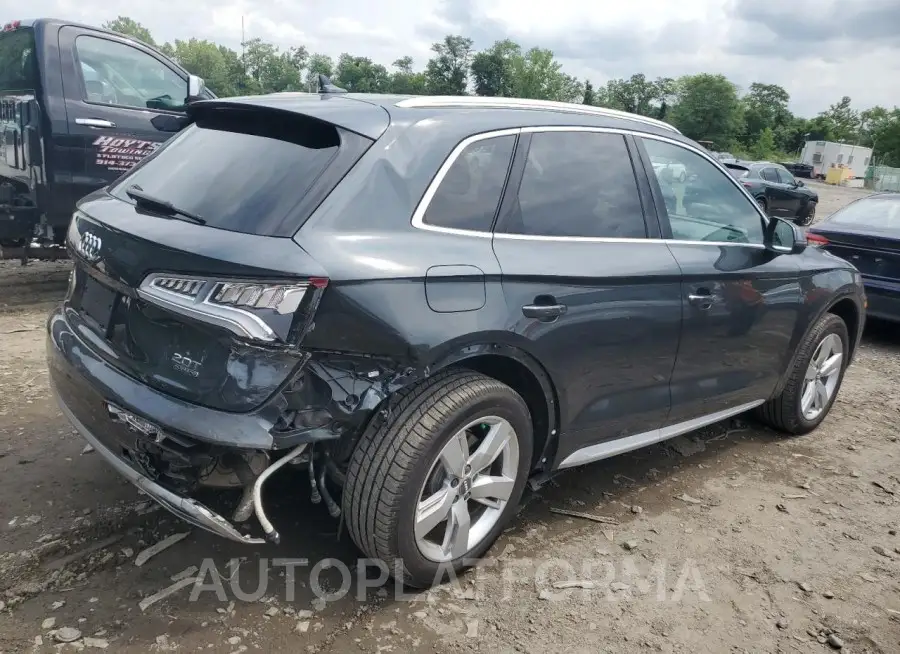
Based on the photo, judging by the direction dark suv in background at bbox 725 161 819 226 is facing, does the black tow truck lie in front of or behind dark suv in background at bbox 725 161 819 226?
behind

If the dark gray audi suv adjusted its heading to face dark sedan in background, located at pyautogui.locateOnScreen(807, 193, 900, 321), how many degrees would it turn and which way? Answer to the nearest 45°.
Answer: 0° — it already faces it

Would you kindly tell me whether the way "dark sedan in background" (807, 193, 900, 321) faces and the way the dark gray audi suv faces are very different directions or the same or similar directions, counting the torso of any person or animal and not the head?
same or similar directions

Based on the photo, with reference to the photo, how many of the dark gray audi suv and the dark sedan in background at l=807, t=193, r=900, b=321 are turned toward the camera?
0

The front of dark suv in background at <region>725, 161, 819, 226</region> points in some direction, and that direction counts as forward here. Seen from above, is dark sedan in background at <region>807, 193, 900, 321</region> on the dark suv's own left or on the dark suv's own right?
on the dark suv's own right

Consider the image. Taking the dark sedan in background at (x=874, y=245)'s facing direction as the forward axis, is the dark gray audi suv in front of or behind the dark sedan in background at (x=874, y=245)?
behind

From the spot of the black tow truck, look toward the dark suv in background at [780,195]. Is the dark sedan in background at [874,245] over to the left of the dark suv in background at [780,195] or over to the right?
right

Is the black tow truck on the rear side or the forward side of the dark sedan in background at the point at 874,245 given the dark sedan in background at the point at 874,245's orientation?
on the rear side

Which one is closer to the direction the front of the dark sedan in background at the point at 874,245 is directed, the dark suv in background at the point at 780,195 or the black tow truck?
the dark suv in background

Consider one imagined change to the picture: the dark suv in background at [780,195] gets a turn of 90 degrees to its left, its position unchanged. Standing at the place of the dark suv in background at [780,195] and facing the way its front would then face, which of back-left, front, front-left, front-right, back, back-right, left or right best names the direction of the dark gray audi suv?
back-left

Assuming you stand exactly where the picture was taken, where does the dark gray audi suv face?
facing away from the viewer and to the right of the viewer

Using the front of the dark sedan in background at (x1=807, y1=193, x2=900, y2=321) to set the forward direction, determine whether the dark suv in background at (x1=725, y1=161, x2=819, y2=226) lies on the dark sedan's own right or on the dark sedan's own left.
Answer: on the dark sedan's own left

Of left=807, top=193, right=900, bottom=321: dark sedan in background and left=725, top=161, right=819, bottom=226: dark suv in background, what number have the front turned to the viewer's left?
0

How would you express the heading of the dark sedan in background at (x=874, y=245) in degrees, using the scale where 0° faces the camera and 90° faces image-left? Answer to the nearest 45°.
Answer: approximately 225°

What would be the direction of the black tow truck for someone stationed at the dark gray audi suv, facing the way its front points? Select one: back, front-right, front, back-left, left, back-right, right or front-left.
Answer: left

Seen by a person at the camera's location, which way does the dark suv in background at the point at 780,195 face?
facing away from the viewer and to the right of the viewer

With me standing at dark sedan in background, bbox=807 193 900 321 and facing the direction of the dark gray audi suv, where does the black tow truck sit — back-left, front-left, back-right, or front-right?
front-right
